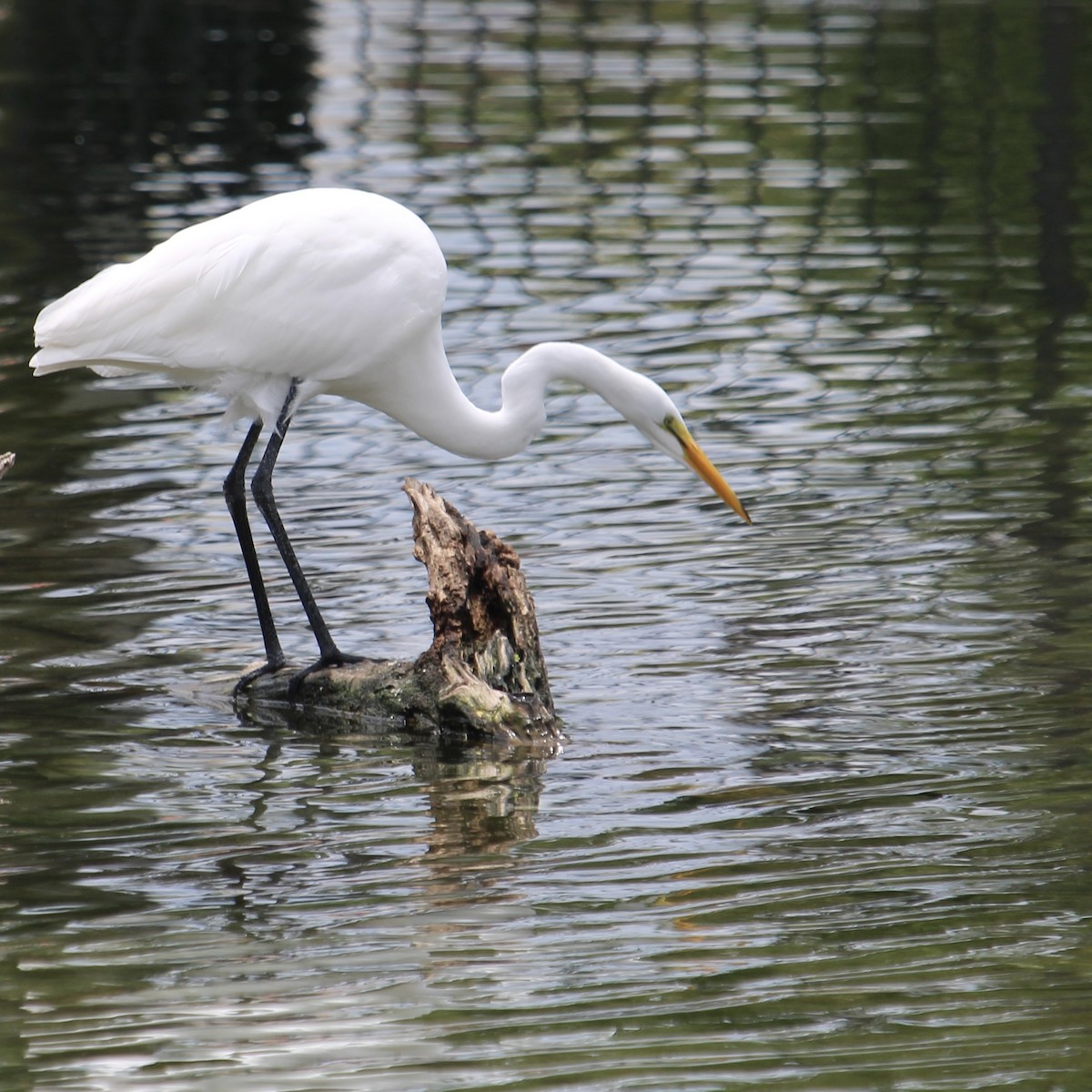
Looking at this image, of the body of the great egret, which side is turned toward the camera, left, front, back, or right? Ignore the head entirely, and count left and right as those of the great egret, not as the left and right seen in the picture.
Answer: right
